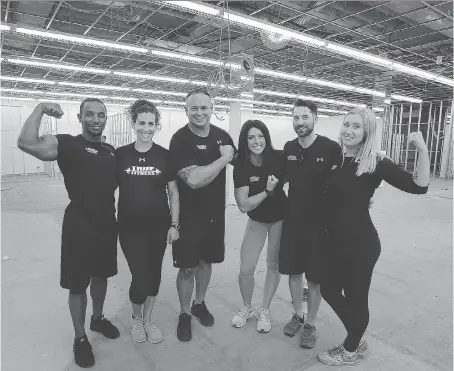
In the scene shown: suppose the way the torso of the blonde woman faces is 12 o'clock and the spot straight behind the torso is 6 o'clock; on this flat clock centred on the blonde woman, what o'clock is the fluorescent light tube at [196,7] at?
The fluorescent light tube is roughly at 3 o'clock from the blonde woman.

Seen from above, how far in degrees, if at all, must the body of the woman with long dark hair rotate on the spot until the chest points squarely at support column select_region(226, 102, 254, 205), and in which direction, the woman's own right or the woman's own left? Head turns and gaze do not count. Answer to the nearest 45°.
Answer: approximately 180°

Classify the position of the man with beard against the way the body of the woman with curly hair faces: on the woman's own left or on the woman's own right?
on the woman's own left

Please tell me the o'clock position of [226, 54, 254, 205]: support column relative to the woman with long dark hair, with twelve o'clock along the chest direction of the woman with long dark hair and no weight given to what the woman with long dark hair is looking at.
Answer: The support column is roughly at 6 o'clock from the woman with long dark hair.

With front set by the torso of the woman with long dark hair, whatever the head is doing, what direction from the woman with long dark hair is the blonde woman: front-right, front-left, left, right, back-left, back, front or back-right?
front-left

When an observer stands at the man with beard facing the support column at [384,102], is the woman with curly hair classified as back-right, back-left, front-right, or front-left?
back-left

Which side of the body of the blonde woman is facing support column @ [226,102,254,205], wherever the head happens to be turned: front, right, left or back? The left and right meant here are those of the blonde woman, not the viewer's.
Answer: right

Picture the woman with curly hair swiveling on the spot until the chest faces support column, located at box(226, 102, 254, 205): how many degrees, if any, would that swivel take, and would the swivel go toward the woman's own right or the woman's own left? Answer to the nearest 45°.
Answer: approximately 180°

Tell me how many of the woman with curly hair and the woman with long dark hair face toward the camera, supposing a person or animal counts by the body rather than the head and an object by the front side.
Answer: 2

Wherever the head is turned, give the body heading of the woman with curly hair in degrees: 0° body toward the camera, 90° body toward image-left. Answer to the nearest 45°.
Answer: approximately 0°

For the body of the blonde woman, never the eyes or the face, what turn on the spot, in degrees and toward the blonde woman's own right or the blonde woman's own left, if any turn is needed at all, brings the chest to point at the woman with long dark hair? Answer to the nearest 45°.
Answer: approximately 45° to the blonde woman's own right

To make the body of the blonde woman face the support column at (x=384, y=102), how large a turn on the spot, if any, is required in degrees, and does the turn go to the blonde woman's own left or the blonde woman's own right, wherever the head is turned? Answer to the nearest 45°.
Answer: approximately 135° to the blonde woman's own right

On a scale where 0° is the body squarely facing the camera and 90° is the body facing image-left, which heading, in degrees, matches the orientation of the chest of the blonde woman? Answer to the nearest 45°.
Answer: approximately 45°
